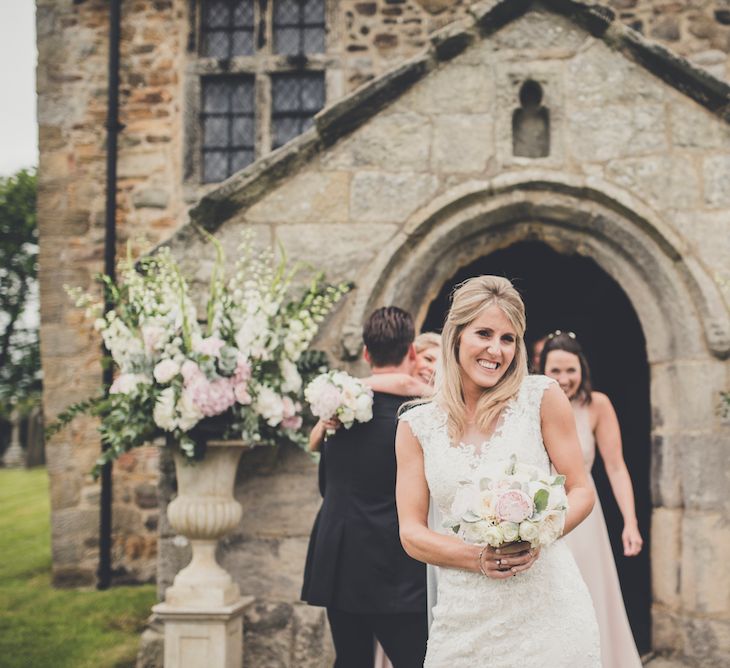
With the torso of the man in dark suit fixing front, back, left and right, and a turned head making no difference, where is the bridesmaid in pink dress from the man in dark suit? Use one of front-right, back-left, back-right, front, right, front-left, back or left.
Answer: front-right

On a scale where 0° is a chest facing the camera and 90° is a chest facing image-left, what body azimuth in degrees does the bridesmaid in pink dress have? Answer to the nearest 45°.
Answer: approximately 45°

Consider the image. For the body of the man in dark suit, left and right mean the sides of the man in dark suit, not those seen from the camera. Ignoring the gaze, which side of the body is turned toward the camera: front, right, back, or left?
back

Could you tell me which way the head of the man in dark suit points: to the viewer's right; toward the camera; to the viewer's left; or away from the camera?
away from the camera

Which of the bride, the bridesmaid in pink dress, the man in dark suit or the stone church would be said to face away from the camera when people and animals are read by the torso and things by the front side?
the man in dark suit

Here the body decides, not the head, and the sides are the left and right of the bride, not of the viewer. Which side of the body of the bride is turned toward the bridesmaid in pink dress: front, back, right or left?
back

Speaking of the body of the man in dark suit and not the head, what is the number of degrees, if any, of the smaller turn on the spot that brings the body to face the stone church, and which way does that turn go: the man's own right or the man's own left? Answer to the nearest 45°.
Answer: approximately 45° to the man's own right
